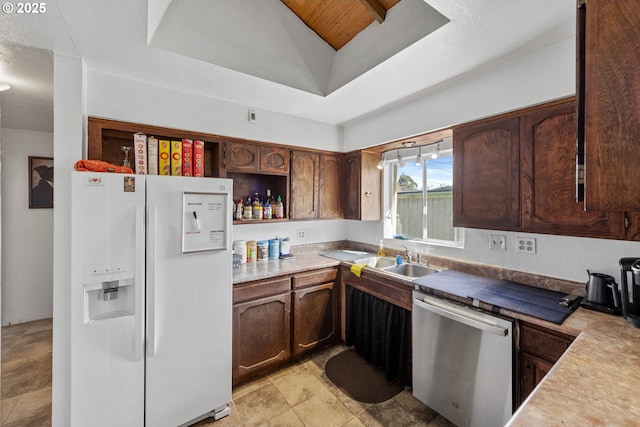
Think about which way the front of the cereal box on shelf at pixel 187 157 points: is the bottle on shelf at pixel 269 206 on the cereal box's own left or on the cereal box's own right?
on the cereal box's own left

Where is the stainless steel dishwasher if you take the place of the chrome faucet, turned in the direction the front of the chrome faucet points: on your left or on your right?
on your left

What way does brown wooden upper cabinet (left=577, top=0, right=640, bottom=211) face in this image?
to the viewer's left

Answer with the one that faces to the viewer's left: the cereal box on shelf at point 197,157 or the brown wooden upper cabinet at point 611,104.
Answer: the brown wooden upper cabinet
